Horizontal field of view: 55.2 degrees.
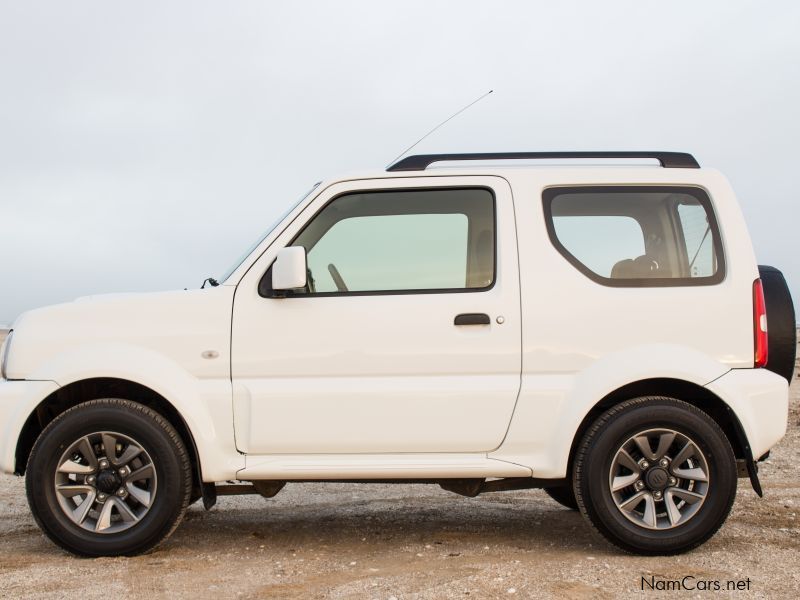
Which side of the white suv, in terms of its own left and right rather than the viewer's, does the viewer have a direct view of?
left
